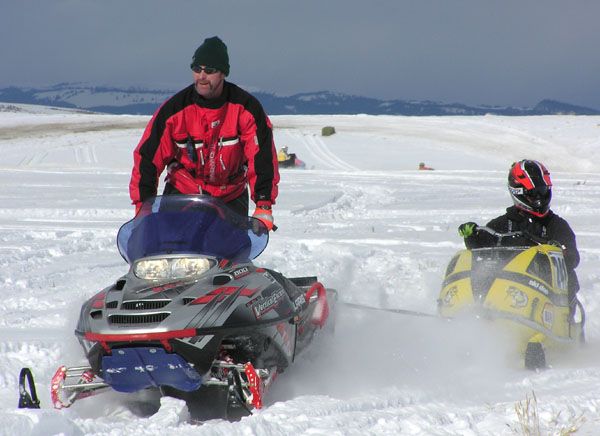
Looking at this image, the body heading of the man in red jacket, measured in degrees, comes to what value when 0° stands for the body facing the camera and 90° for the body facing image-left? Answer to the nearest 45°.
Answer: approximately 0°

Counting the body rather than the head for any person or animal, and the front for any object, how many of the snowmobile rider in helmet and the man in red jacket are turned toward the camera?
2

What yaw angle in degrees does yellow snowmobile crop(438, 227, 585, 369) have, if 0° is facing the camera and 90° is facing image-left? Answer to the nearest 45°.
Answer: approximately 45°

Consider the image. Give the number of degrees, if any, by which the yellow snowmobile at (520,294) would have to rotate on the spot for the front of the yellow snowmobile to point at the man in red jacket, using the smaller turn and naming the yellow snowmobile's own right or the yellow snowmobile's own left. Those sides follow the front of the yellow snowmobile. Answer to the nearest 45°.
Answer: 0° — it already faces them

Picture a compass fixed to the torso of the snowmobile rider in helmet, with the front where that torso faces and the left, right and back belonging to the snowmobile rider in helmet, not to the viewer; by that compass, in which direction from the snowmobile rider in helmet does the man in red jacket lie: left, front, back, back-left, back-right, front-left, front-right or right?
front-right

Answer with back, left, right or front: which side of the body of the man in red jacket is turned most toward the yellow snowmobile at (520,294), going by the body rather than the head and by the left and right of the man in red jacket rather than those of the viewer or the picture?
left
